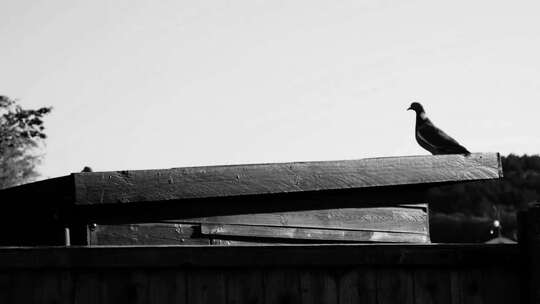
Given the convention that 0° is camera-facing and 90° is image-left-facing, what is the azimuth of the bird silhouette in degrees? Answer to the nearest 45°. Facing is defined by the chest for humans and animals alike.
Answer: approximately 90°
